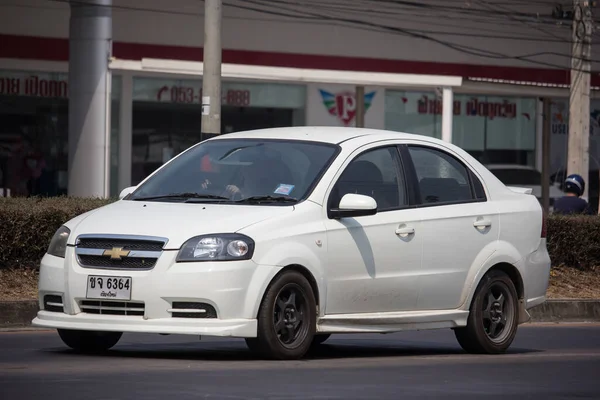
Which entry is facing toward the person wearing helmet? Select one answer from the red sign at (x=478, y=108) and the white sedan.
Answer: the red sign

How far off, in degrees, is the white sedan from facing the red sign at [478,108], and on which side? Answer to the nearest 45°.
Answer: approximately 135° to its right

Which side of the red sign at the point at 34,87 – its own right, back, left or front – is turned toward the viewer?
front

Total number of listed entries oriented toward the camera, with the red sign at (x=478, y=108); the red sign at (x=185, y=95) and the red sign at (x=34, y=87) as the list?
3

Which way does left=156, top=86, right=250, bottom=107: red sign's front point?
toward the camera

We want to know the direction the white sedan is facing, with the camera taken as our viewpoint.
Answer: facing the viewer and to the left of the viewer

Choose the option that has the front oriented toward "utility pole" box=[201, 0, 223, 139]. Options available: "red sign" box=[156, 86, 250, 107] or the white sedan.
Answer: the red sign

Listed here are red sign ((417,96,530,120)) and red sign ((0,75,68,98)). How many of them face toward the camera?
2

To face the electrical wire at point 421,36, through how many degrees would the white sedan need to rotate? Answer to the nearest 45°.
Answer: approximately 135° to its right

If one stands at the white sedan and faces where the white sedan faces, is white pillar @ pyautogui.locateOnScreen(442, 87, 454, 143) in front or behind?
behind
